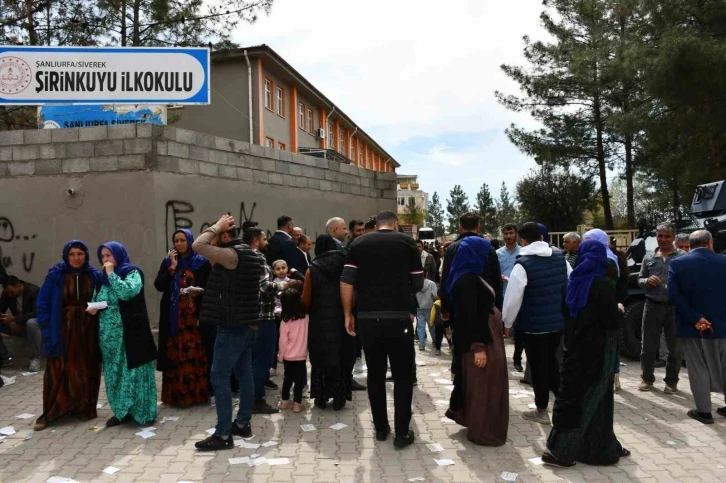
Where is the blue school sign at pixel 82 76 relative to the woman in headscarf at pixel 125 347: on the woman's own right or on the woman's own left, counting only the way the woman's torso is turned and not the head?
on the woman's own right

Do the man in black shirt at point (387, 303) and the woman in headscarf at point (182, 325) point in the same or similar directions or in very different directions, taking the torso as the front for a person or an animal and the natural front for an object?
very different directions

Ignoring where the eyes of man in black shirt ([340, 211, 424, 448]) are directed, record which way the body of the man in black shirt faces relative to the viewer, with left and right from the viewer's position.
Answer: facing away from the viewer

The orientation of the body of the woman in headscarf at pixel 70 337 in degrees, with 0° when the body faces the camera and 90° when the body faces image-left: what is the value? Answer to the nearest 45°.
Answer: approximately 0°

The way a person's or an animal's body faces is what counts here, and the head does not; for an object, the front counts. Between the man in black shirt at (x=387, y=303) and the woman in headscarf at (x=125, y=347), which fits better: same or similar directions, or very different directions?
very different directions

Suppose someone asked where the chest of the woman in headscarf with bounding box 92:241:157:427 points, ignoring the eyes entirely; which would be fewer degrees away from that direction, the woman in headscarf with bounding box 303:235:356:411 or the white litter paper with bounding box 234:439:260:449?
the white litter paper

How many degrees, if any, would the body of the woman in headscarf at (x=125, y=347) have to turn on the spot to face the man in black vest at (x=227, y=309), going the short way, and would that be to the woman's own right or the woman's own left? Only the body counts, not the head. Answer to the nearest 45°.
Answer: approximately 90° to the woman's own left

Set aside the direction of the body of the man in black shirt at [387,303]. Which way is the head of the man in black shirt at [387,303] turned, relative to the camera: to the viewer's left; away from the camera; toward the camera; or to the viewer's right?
away from the camera

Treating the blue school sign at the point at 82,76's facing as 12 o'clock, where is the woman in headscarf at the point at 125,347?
The woman in headscarf is roughly at 12 o'clock from the blue school sign.

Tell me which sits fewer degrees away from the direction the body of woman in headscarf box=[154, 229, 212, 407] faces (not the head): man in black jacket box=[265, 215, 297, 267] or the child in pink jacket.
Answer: the child in pink jacket

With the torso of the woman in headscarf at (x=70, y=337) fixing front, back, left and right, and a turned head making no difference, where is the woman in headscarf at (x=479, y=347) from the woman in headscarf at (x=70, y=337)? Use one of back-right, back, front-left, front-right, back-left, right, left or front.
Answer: front-left
